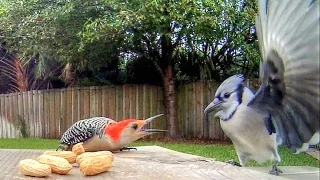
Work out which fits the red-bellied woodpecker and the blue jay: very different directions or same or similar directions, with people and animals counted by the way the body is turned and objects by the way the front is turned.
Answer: very different directions

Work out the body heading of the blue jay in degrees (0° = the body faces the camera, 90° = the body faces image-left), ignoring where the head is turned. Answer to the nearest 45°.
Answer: approximately 45°

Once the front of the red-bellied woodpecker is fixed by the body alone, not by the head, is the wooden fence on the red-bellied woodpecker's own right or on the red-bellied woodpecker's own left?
on the red-bellied woodpecker's own left

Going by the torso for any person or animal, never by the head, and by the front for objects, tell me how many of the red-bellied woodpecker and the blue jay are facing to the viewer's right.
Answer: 1

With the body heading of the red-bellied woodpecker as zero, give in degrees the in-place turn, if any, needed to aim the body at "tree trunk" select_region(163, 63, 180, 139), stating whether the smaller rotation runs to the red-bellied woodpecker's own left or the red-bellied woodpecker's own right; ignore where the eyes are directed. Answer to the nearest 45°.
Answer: approximately 90° to the red-bellied woodpecker's own left

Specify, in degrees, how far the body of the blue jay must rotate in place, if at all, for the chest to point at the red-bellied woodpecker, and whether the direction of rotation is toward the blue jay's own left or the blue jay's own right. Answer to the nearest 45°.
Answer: approximately 90° to the blue jay's own right

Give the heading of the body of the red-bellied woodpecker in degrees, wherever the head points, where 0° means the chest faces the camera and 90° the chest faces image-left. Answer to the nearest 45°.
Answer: approximately 270°
